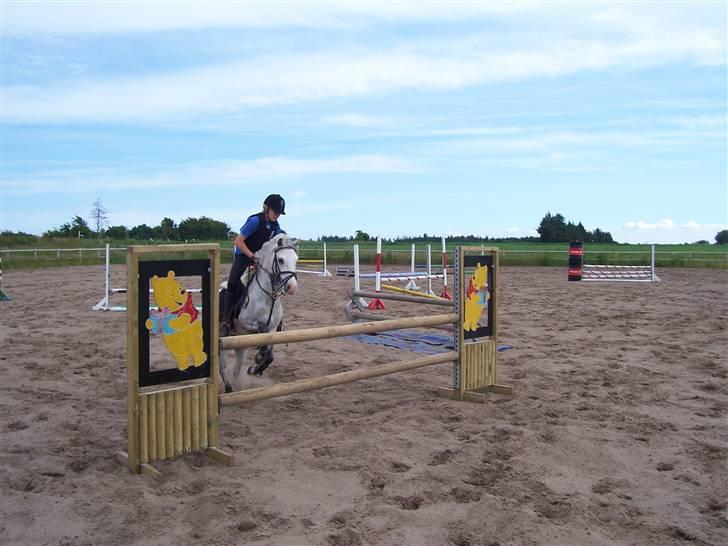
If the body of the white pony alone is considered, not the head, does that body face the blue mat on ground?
no

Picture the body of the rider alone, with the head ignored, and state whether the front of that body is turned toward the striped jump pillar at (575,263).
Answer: no

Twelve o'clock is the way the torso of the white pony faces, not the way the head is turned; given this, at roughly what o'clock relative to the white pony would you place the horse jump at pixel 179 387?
The horse jump is roughly at 2 o'clock from the white pony.

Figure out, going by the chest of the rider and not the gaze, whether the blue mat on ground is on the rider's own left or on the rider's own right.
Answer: on the rider's own left

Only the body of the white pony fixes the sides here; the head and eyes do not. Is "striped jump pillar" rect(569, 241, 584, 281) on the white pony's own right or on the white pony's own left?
on the white pony's own left

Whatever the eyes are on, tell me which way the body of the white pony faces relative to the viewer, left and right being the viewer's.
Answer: facing the viewer and to the right of the viewer

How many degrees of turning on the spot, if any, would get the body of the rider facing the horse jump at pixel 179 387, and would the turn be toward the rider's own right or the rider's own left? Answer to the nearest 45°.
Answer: approximately 45° to the rider's own right

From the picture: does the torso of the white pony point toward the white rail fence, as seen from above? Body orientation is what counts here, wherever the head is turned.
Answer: no
